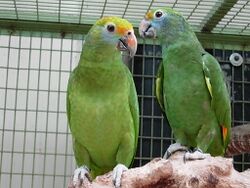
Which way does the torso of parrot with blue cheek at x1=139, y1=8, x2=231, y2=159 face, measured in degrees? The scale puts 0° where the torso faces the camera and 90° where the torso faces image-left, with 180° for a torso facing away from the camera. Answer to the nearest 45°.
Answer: approximately 45°

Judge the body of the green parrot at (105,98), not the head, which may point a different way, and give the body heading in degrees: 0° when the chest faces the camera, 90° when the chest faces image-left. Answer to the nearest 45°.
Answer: approximately 0°
